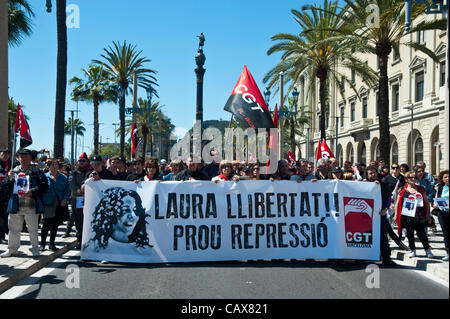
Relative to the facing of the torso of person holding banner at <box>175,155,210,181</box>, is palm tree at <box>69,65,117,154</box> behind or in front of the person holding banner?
behind

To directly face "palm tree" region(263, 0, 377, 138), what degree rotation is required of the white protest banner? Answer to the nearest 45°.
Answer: approximately 180°

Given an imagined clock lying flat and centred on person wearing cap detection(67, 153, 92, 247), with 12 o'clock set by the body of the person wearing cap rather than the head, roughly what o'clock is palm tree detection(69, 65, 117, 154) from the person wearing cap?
The palm tree is roughly at 6 o'clock from the person wearing cap.

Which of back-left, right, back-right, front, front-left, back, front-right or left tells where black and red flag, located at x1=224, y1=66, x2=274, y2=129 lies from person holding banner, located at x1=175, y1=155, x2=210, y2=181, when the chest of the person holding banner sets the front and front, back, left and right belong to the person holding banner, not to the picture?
back-left

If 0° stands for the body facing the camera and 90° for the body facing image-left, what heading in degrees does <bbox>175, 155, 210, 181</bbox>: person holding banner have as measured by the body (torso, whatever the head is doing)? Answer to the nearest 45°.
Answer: approximately 0°

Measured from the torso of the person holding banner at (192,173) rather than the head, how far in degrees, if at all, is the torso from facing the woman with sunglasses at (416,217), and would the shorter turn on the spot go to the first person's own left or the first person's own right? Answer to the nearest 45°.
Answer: approximately 90° to the first person's own left

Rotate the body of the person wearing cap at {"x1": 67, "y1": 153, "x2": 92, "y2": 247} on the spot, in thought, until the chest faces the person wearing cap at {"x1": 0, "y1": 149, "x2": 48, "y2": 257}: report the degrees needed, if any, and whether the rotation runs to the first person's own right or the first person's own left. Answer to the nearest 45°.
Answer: approximately 45° to the first person's own right

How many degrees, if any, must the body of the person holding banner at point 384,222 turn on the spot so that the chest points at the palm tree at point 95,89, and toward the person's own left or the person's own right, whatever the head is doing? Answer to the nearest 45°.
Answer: approximately 135° to the person's own right
